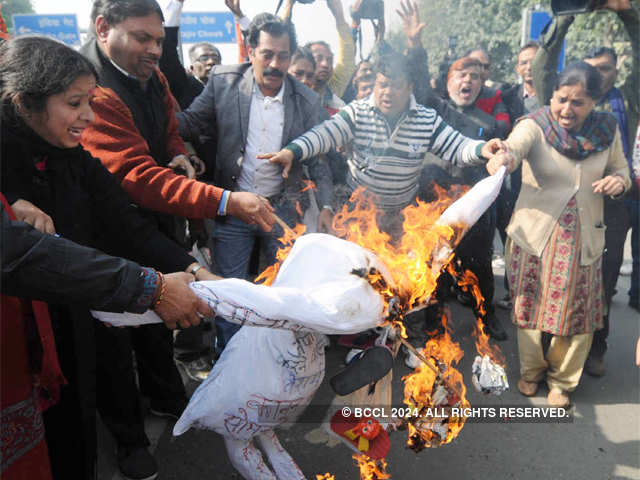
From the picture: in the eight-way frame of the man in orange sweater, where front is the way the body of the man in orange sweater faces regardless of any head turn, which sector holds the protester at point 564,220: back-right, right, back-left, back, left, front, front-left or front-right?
front-left

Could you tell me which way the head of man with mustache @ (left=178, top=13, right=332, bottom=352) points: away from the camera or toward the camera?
toward the camera

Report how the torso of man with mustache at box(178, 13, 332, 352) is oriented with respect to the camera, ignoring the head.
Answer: toward the camera

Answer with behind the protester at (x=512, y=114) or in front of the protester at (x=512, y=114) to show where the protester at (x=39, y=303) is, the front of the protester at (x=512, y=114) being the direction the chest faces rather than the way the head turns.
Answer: in front

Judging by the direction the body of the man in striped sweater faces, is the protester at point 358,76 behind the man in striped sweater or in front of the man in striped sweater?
behind

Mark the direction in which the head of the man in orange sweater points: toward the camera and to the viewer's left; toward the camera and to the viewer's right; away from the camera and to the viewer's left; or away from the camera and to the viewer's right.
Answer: toward the camera and to the viewer's right

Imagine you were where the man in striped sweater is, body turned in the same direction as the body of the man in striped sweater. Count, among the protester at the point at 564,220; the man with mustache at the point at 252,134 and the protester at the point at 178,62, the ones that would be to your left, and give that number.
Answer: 1

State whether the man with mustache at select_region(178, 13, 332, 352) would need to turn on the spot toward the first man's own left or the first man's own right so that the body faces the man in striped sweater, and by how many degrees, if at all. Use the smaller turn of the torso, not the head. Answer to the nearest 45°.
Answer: approximately 90° to the first man's own left

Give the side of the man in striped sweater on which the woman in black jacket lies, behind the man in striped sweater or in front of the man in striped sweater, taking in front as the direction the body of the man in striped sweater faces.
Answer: in front

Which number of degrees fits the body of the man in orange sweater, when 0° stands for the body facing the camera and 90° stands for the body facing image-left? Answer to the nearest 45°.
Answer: approximately 315°

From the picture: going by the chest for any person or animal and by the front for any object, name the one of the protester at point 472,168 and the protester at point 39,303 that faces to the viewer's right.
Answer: the protester at point 39,303

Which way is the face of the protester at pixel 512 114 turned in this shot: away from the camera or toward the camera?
toward the camera

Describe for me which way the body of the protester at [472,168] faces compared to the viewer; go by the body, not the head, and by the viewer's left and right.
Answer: facing the viewer
